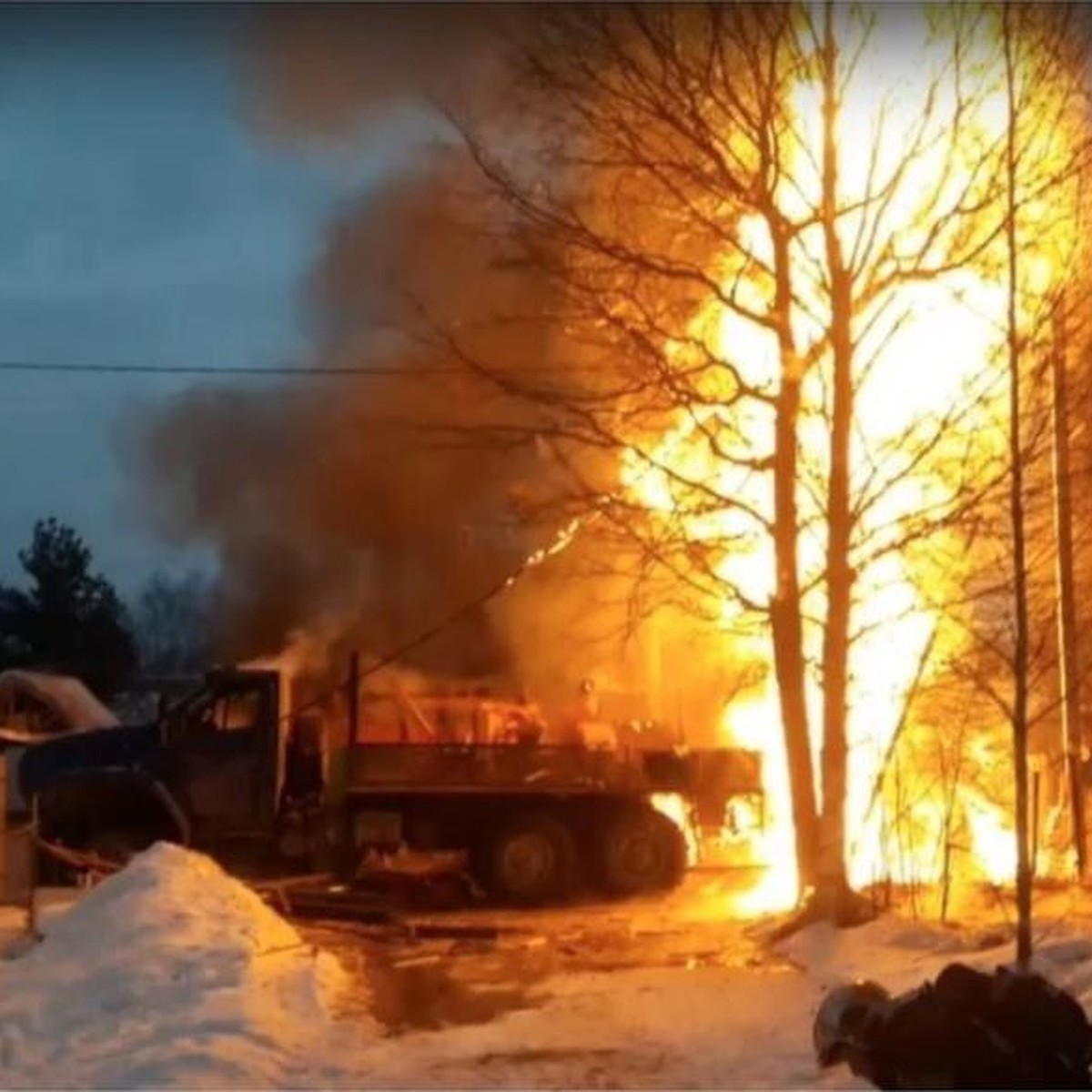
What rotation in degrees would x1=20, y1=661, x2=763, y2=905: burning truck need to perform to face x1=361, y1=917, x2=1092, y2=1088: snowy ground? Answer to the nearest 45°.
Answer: approximately 90° to its left

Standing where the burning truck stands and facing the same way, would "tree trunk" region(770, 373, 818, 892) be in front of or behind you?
behind

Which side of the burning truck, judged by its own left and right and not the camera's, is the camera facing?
left

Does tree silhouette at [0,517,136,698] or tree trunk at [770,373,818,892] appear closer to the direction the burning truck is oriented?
the tree silhouette

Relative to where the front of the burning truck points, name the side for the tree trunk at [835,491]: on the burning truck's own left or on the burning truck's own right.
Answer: on the burning truck's own left

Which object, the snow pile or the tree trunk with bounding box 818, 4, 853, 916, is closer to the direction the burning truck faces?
the snow pile

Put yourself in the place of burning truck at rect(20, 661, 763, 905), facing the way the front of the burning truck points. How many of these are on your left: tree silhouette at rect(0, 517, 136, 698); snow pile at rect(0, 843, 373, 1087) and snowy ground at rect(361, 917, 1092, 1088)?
2

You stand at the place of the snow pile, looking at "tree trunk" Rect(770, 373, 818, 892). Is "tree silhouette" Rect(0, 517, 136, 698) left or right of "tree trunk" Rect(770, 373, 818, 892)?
left

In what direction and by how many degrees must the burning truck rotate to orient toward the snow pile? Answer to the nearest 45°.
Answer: approximately 90° to its left
